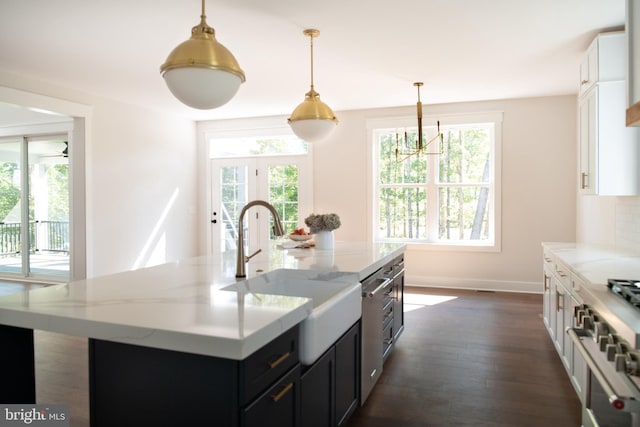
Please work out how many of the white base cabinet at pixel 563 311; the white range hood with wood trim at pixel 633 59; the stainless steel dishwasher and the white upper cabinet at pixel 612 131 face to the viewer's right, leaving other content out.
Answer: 1

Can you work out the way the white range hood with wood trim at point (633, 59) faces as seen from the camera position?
facing to the left of the viewer

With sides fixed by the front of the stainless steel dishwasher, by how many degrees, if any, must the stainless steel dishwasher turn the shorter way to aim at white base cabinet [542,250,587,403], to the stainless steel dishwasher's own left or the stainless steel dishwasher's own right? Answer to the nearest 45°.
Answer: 0° — it already faces it

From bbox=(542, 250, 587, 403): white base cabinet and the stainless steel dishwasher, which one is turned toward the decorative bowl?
the white base cabinet

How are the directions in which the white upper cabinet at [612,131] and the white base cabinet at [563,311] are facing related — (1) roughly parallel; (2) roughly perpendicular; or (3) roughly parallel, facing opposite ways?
roughly parallel

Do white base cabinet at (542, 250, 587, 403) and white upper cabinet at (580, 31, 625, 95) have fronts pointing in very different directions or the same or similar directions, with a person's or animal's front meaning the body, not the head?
same or similar directions

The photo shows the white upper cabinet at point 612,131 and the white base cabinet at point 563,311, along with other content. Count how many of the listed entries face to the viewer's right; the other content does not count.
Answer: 0

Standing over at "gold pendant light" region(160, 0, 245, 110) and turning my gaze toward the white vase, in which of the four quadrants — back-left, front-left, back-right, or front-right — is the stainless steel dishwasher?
front-right

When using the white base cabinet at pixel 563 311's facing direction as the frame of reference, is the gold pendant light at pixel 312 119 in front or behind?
in front

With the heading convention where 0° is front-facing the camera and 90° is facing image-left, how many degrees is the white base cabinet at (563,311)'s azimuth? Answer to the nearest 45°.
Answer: approximately 90°

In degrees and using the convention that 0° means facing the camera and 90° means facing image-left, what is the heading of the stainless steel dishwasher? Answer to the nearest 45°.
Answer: approximately 270°

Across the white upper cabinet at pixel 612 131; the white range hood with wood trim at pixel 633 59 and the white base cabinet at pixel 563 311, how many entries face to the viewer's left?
3

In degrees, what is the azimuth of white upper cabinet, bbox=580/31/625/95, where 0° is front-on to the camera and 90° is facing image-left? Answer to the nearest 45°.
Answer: approximately 90°

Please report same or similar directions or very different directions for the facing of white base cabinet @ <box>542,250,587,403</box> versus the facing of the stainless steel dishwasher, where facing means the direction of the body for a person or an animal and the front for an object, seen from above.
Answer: very different directions

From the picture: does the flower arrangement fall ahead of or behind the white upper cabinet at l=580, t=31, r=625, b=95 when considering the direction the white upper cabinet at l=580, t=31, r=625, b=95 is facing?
ahead
